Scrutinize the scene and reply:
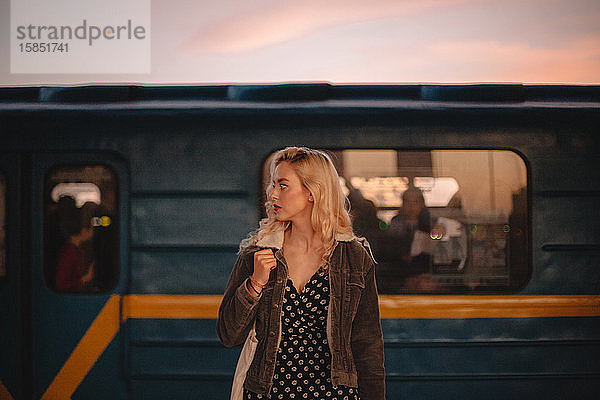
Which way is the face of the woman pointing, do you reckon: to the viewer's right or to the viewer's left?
to the viewer's left

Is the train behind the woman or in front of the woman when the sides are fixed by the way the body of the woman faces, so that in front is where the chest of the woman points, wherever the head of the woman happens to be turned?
behind

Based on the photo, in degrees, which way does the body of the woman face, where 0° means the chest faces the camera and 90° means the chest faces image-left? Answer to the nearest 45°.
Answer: approximately 0°
